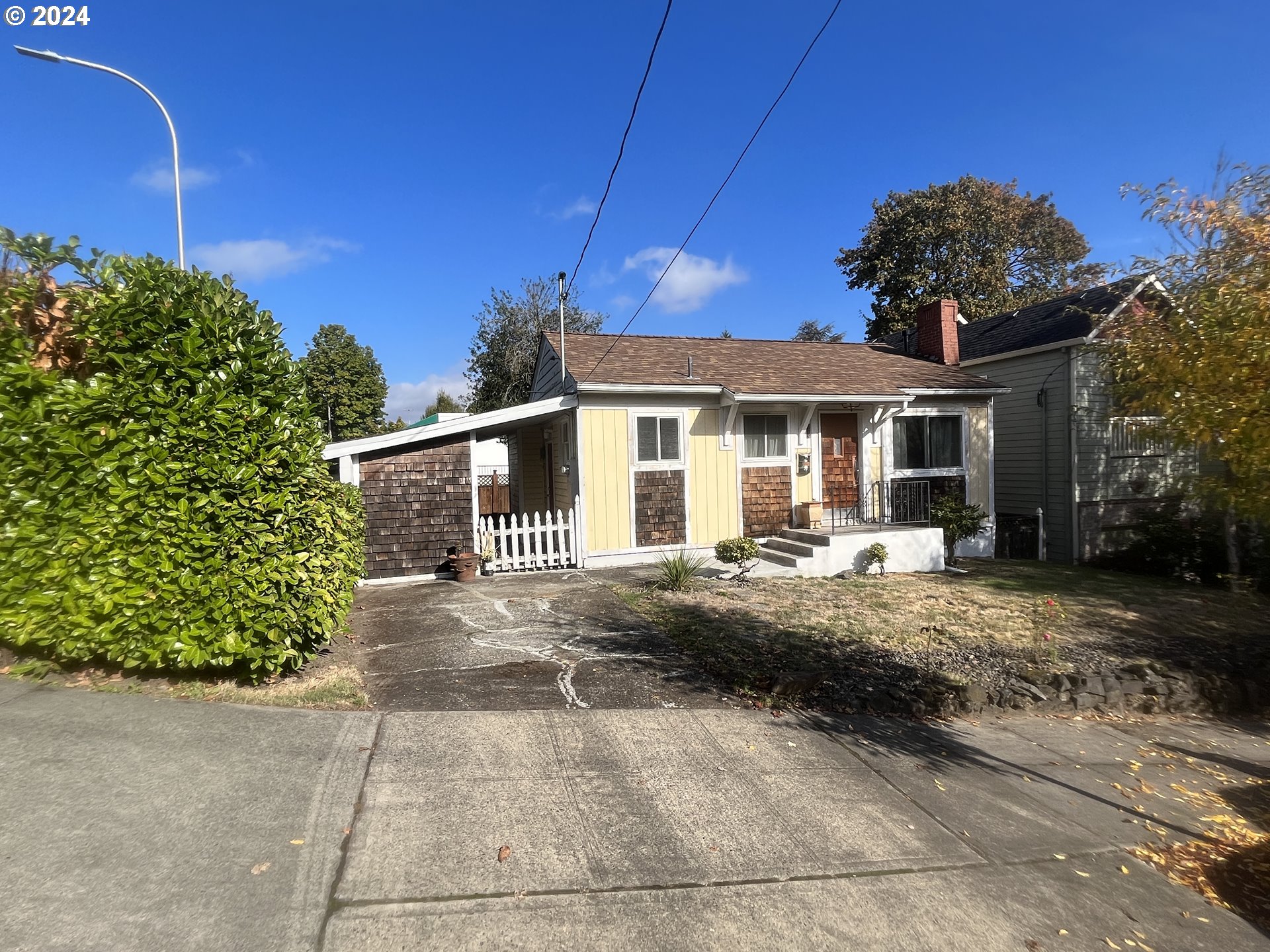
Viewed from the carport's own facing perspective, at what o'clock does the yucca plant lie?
The yucca plant is roughly at 10 o'clock from the carport.

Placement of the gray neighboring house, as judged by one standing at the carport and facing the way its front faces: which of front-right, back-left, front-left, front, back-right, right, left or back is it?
left

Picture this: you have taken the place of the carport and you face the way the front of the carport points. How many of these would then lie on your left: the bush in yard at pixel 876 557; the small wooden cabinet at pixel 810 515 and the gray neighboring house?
3

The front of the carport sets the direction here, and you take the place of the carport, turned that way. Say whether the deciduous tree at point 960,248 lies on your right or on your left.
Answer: on your left

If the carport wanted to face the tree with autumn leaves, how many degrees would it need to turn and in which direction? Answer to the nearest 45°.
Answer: approximately 45° to its left

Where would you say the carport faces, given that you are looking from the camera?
facing the viewer

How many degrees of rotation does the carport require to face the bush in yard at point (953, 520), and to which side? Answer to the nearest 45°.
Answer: approximately 90° to its left

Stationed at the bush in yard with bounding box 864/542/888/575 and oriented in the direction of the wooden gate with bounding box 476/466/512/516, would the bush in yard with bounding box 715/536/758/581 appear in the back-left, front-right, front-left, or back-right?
front-left

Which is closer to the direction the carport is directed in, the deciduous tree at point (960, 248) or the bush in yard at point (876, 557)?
the bush in yard

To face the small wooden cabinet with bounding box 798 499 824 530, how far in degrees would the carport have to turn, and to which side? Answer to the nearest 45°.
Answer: approximately 90° to its left

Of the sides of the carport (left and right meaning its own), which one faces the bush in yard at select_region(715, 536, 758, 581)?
left

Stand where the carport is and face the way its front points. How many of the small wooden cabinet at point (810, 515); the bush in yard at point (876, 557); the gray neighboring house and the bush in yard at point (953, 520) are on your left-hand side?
4
